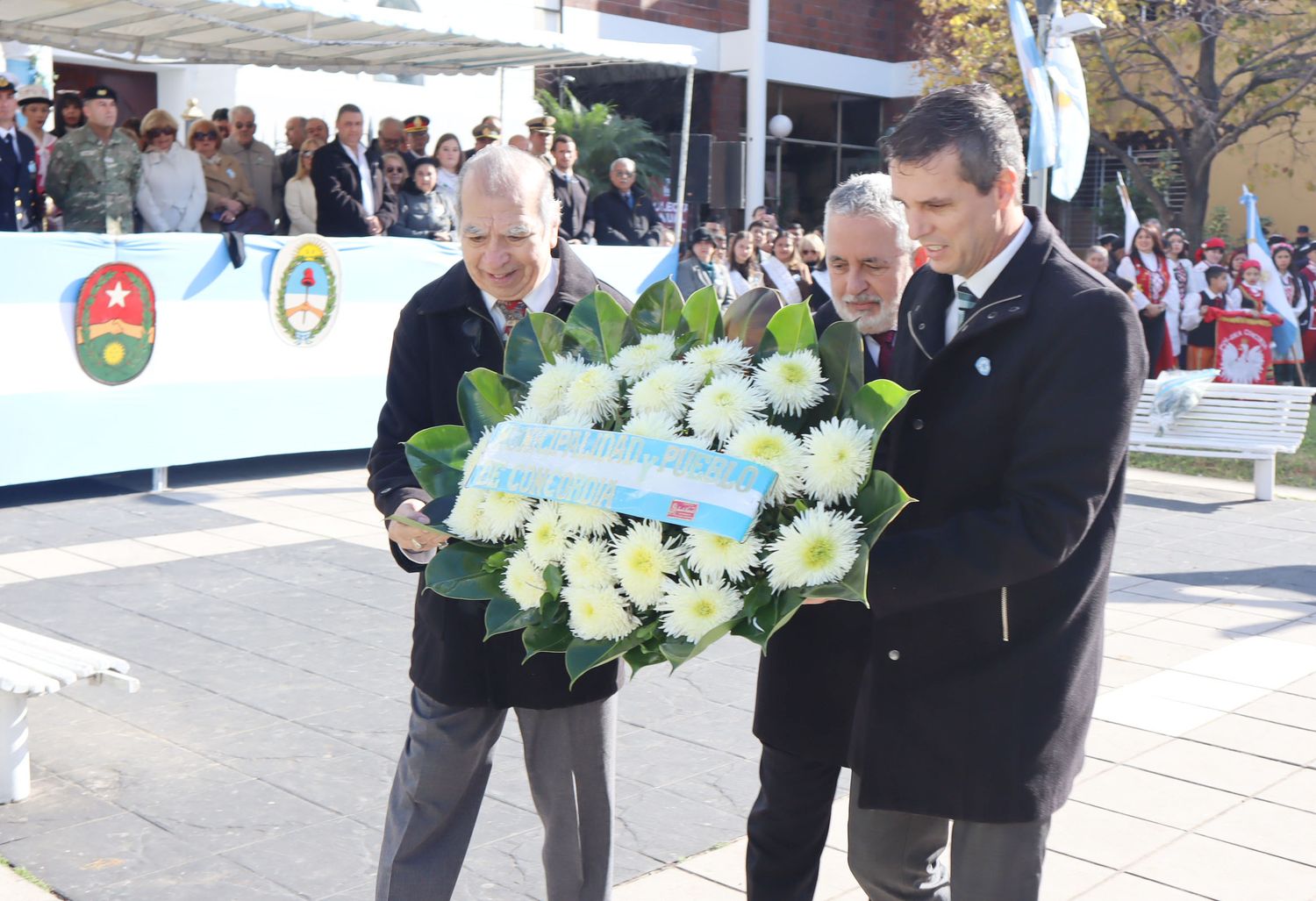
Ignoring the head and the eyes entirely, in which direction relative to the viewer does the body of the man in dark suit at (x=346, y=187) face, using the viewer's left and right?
facing the viewer and to the right of the viewer

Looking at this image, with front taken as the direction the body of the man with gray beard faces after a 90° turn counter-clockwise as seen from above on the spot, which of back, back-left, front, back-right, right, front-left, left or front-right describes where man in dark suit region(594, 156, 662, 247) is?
back-left

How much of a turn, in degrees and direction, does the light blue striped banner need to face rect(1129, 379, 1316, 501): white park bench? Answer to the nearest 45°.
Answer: approximately 135° to its left

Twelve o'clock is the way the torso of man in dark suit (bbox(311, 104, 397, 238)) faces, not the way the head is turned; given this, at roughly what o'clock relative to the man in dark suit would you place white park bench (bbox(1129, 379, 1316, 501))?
The white park bench is roughly at 11 o'clock from the man in dark suit.

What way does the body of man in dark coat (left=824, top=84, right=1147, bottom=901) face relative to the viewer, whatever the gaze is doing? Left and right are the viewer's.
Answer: facing the viewer and to the left of the viewer

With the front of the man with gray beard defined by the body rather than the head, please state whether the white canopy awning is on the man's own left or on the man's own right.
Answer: on the man's own right

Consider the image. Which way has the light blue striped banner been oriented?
toward the camera

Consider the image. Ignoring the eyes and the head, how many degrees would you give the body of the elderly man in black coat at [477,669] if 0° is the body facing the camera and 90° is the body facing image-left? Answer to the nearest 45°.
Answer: approximately 0°

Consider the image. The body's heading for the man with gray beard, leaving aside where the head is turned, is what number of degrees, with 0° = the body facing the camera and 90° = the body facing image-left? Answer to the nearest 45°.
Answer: approximately 45°

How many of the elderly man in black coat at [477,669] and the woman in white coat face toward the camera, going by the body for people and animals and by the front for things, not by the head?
2

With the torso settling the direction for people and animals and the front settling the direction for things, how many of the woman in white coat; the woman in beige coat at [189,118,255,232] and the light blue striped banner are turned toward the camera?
3

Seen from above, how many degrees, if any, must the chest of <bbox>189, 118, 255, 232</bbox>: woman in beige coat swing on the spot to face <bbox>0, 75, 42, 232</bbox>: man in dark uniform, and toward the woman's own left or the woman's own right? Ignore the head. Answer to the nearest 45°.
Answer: approximately 45° to the woman's own right

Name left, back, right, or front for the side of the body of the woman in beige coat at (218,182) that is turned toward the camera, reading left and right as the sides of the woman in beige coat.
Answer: front
